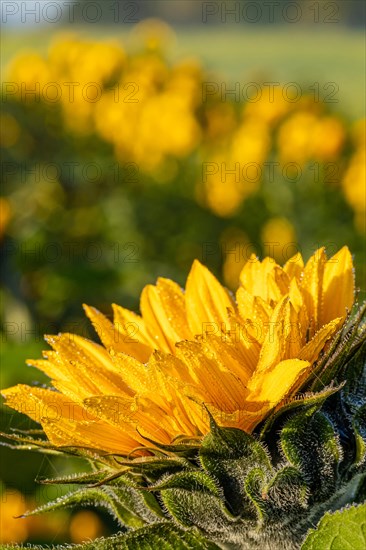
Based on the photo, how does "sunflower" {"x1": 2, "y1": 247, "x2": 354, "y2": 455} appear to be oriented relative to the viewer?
to the viewer's left
